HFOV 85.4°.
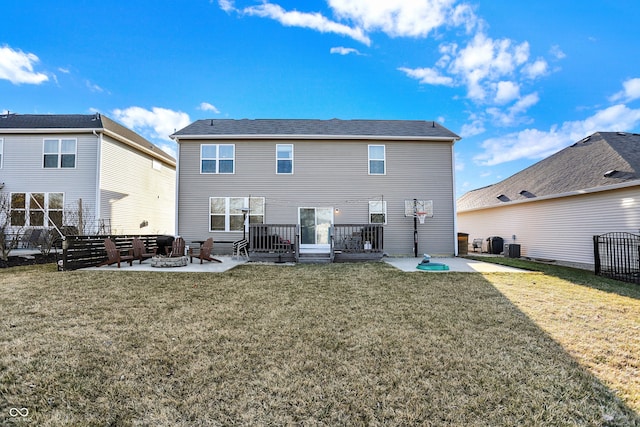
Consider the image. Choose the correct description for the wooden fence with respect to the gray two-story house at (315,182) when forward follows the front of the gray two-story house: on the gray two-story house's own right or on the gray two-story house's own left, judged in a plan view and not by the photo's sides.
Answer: on the gray two-story house's own left

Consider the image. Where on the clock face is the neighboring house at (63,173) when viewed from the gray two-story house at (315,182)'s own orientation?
The neighboring house is roughly at 9 o'clock from the gray two-story house.

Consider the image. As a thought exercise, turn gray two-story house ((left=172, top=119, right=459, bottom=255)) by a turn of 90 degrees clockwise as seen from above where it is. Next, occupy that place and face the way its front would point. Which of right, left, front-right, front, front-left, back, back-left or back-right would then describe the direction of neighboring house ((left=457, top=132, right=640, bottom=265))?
front

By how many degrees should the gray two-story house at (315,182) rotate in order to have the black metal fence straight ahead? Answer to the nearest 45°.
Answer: approximately 135° to its right

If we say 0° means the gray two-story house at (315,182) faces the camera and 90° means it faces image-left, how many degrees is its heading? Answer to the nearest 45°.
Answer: approximately 180°
